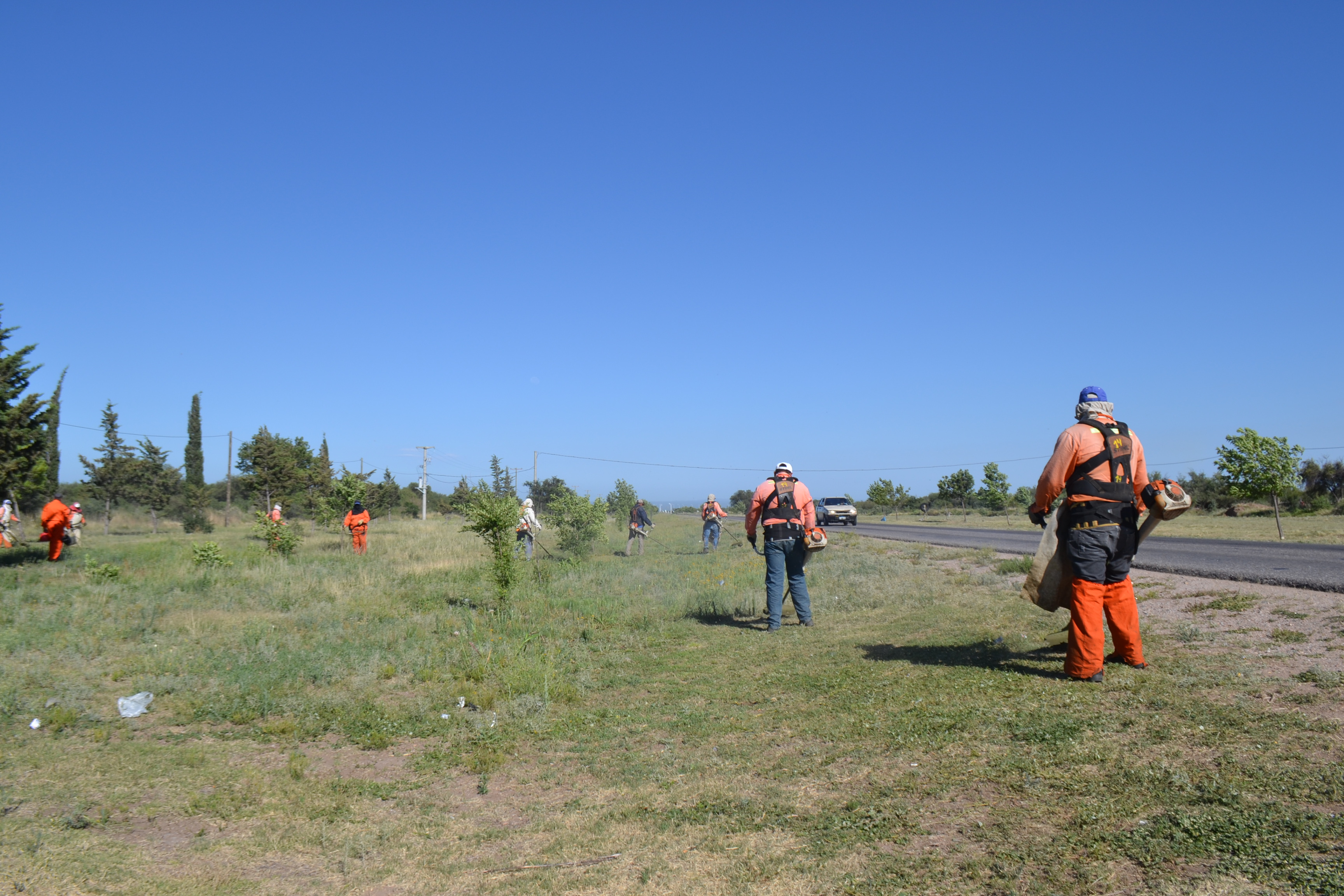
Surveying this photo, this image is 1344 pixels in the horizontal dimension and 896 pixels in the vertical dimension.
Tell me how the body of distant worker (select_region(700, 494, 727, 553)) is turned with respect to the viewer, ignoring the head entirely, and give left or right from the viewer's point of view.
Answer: facing away from the viewer

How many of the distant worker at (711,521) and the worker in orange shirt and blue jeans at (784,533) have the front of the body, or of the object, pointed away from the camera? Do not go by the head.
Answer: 2

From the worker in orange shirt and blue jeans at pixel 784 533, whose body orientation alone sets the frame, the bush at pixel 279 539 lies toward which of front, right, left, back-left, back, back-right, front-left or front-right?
front-left

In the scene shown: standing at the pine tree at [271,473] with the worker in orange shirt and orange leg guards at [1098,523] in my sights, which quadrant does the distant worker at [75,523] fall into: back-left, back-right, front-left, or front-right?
front-right

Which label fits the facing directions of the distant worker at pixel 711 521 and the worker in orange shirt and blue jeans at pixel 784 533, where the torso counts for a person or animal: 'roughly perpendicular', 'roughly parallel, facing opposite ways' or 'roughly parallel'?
roughly parallel

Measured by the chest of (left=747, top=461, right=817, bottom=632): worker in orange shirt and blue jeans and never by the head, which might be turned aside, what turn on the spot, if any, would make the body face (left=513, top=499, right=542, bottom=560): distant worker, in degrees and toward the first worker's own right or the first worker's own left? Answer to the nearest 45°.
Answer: approximately 45° to the first worker's own left

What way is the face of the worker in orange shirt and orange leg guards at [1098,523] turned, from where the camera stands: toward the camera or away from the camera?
away from the camera

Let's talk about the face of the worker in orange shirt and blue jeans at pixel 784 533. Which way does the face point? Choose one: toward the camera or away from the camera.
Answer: away from the camera

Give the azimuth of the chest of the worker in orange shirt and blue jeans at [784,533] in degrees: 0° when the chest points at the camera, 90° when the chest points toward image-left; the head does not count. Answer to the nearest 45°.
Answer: approximately 180°

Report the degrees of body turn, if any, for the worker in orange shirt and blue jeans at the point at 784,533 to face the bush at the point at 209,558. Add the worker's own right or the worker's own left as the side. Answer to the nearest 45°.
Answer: approximately 45° to the worker's own left

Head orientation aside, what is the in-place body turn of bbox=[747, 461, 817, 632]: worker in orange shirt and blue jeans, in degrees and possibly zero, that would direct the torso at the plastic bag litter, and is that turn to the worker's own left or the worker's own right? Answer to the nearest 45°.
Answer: approximately 135° to the worker's own left

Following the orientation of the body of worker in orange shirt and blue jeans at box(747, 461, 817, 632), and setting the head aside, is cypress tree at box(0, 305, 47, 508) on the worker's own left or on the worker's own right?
on the worker's own left

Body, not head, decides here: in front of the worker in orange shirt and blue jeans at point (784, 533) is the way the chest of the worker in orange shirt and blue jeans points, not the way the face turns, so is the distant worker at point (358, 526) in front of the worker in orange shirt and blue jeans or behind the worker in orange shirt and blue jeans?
in front
